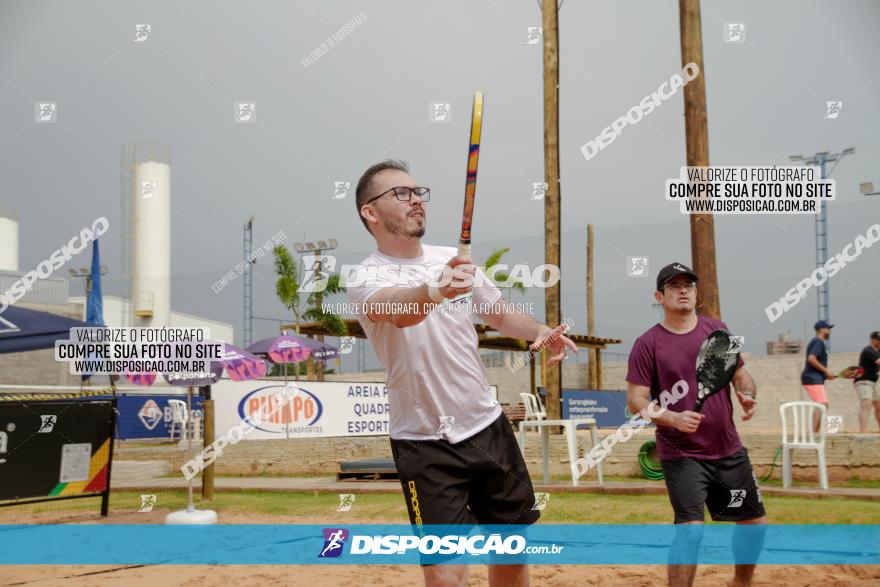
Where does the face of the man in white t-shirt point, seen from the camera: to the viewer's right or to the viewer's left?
to the viewer's right

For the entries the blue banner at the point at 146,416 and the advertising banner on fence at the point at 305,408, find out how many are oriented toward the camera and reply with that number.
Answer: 2

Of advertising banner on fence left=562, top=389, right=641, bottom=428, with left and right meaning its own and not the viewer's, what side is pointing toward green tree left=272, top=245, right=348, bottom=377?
right

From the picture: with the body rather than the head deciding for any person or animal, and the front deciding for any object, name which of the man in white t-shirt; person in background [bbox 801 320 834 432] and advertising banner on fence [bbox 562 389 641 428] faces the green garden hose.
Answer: the advertising banner on fence

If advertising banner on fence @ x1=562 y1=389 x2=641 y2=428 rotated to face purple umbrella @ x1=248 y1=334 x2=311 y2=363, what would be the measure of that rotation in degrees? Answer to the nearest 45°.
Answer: approximately 45° to its right
